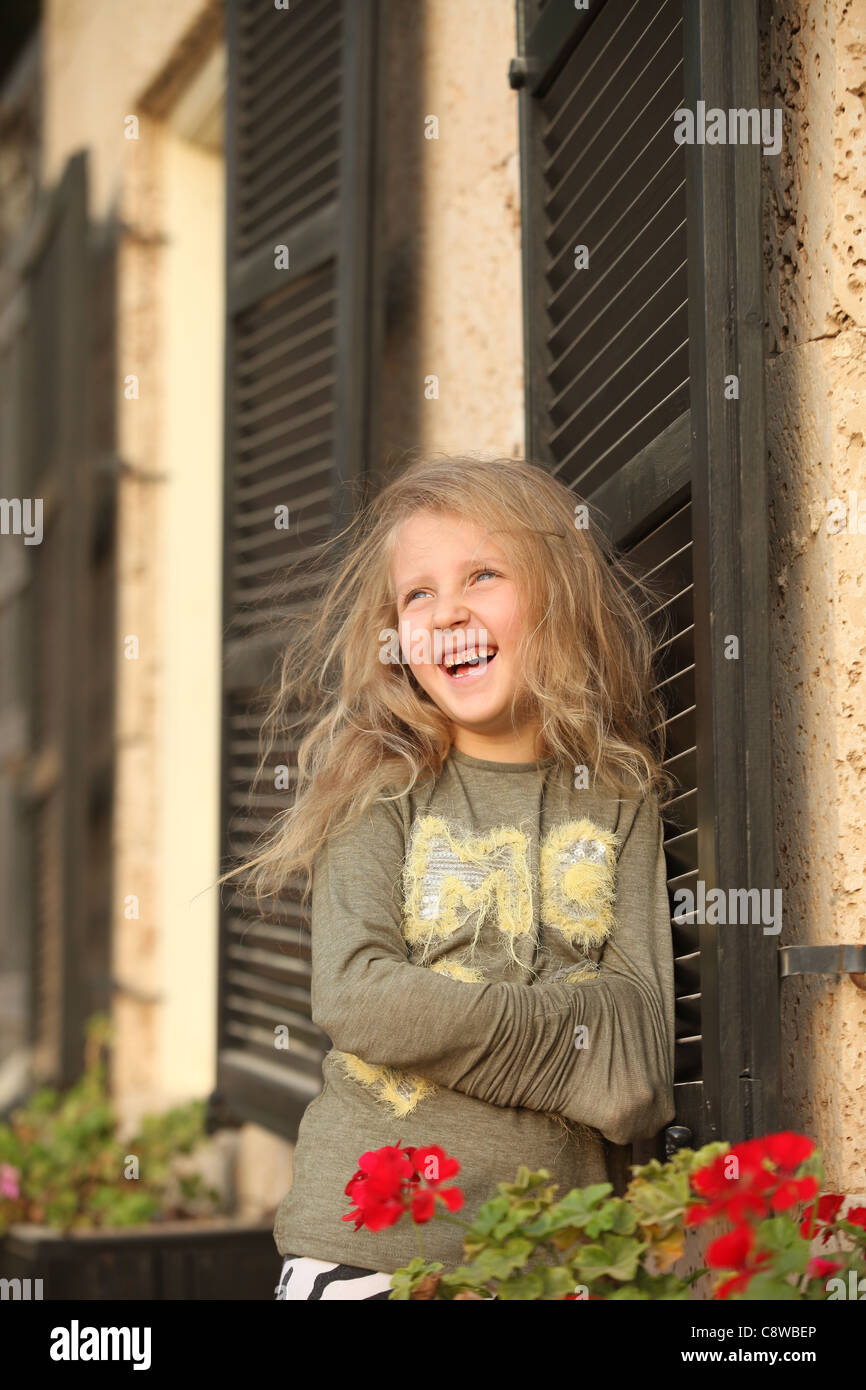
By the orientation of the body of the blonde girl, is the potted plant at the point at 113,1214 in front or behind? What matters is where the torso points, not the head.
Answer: behind

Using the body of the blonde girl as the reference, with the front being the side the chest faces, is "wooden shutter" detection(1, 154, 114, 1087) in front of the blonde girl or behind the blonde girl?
behind

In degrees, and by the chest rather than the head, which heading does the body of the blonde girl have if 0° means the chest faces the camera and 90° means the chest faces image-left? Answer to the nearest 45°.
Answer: approximately 0°
